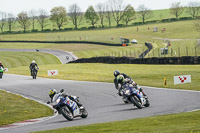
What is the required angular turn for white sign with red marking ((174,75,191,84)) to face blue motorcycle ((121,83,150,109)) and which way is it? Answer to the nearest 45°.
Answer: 0° — it already faces it

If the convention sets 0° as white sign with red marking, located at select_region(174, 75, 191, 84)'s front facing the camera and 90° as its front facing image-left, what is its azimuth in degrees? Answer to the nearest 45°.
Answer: approximately 0°

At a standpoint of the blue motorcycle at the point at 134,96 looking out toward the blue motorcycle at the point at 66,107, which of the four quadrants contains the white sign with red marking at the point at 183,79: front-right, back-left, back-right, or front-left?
back-right
